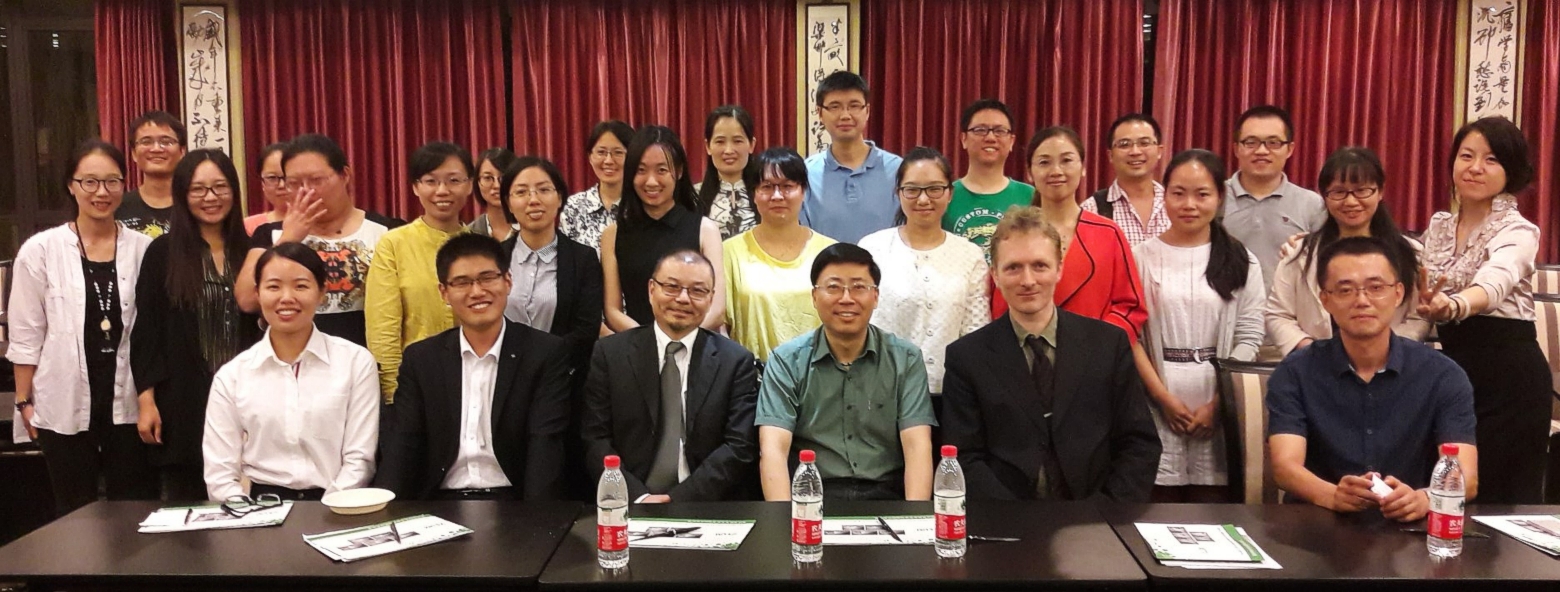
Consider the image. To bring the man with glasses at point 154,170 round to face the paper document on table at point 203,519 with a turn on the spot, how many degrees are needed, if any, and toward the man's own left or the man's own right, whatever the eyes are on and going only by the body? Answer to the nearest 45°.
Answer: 0° — they already face it

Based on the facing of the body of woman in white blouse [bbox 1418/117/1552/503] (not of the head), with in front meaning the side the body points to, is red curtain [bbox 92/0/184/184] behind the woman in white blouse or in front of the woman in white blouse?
in front

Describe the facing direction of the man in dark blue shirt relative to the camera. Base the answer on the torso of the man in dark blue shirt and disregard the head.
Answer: toward the camera

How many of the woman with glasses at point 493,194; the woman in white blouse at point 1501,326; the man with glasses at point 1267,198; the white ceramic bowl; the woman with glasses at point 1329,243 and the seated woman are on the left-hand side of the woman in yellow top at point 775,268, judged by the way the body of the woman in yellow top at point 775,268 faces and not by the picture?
3

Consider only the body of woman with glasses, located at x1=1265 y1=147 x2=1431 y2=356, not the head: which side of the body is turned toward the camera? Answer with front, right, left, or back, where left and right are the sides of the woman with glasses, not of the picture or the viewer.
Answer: front

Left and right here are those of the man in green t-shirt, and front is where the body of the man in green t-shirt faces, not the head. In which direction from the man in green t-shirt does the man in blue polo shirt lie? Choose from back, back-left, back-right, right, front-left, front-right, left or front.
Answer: right

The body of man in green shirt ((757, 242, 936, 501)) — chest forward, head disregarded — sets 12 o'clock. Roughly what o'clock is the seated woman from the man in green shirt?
The seated woman is roughly at 3 o'clock from the man in green shirt.

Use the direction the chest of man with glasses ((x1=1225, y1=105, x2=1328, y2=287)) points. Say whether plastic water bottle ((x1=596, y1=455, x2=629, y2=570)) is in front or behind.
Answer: in front

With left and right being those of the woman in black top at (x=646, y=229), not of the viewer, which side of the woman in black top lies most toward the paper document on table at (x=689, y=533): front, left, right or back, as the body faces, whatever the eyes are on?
front

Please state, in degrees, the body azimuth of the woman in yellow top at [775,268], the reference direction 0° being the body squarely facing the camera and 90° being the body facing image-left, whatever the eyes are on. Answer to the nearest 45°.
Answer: approximately 0°

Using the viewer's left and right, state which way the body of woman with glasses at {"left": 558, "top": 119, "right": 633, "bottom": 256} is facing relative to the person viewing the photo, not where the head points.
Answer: facing the viewer
